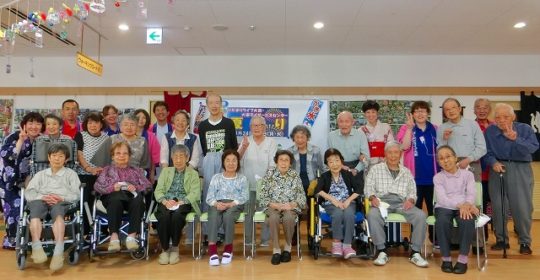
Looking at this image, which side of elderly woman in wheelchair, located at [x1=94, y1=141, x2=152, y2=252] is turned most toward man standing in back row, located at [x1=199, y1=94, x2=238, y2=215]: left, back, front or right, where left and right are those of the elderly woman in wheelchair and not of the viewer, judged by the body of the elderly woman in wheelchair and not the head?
left

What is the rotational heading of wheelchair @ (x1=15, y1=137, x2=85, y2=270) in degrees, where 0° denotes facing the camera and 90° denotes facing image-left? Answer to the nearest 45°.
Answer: approximately 0°

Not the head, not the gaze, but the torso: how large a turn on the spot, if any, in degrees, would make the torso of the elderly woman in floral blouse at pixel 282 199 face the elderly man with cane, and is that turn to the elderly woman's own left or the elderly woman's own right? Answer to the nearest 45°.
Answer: approximately 90° to the elderly woman's own left

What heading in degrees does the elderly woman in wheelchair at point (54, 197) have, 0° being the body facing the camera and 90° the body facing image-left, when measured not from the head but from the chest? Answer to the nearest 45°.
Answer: approximately 0°

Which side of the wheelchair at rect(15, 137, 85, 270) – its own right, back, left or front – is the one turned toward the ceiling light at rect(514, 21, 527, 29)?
left
